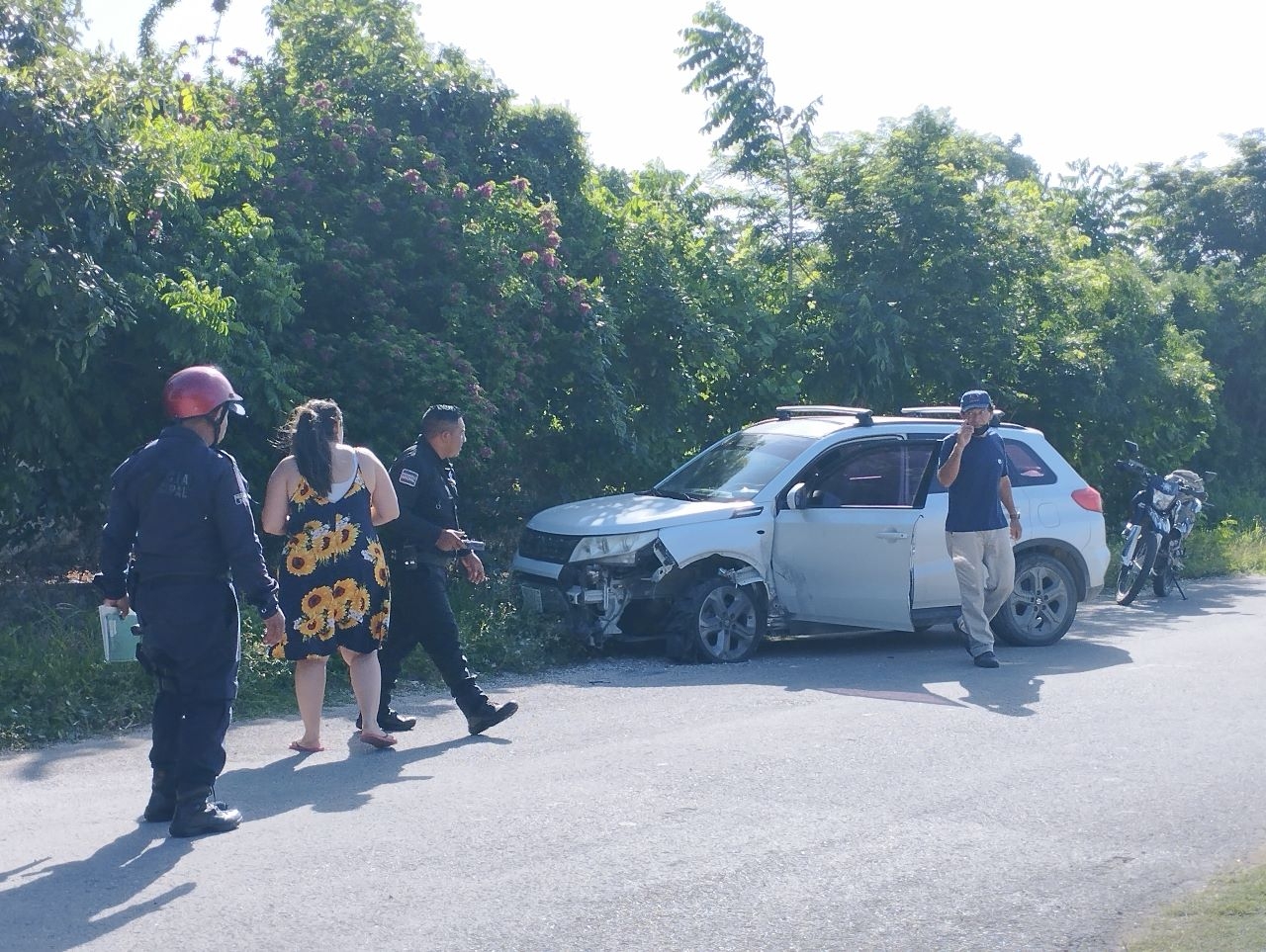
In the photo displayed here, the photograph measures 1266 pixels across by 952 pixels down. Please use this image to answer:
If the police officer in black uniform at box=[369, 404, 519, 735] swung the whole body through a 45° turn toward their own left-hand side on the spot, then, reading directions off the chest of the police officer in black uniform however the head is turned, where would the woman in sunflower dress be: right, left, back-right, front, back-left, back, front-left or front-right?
back

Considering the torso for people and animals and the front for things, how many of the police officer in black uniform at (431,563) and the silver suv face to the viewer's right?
1

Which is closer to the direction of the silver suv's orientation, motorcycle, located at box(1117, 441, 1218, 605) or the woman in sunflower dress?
the woman in sunflower dress

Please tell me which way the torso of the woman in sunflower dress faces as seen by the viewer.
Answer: away from the camera

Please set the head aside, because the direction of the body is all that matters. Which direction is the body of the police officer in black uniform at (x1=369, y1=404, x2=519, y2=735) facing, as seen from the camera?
to the viewer's right

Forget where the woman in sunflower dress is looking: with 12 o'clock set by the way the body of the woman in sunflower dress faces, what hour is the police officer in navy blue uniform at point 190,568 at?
The police officer in navy blue uniform is roughly at 7 o'clock from the woman in sunflower dress.

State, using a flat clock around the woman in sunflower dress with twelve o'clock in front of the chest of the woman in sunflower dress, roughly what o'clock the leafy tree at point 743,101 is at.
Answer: The leafy tree is roughly at 1 o'clock from the woman in sunflower dress.

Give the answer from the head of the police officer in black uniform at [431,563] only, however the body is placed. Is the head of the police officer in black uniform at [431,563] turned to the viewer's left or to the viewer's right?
to the viewer's right

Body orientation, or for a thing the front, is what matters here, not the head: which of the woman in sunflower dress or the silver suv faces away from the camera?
the woman in sunflower dress

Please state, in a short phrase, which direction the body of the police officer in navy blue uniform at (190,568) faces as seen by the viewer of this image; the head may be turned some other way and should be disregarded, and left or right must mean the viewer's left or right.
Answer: facing away from the viewer and to the right of the viewer

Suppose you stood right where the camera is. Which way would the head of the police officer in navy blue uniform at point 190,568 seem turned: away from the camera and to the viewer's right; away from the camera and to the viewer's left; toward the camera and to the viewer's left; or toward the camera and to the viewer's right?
away from the camera and to the viewer's right
